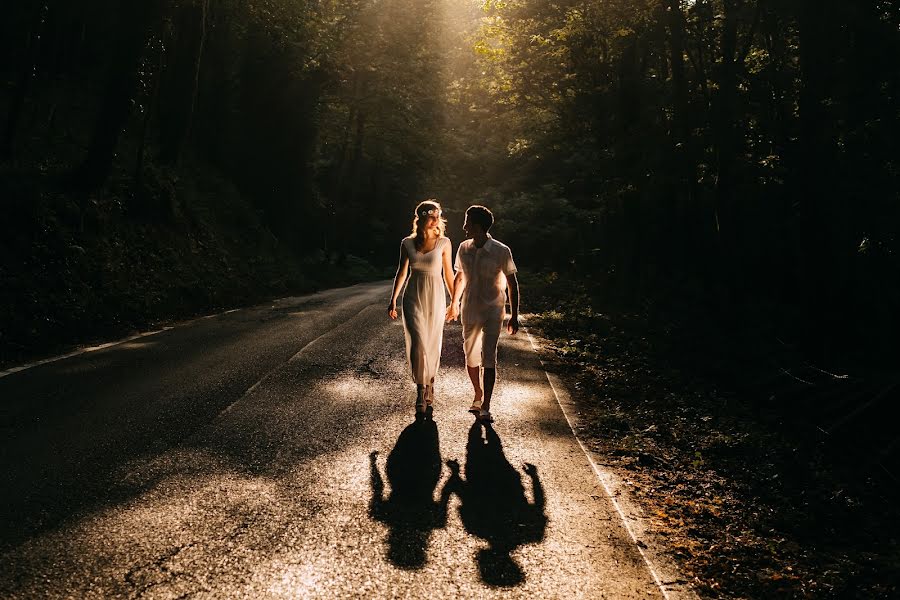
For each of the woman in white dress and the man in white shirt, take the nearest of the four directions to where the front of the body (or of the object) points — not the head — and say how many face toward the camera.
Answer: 2

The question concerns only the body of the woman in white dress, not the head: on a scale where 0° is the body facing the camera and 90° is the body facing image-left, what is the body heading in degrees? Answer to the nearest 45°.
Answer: approximately 0°

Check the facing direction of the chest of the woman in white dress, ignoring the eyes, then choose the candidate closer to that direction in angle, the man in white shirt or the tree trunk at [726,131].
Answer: the man in white shirt

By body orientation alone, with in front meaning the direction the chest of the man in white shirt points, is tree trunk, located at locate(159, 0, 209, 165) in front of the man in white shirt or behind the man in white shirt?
behind

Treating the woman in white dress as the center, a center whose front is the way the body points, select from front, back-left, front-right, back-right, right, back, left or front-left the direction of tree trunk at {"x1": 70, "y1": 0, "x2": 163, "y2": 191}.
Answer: back-right

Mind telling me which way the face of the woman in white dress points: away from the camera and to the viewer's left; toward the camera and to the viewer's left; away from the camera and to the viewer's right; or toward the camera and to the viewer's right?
toward the camera and to the viewer's right

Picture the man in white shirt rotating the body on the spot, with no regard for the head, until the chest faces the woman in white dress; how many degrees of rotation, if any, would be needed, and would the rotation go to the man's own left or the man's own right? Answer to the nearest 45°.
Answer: approximately 90° to the man's own right

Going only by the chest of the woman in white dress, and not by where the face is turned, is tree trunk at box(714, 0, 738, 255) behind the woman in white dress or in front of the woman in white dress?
behind

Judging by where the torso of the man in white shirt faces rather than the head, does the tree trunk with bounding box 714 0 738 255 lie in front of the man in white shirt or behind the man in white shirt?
behind

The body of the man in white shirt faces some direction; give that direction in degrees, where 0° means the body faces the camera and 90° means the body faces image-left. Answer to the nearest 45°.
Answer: approximately 0°

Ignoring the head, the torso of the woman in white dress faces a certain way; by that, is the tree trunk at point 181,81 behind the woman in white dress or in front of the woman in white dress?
behind
